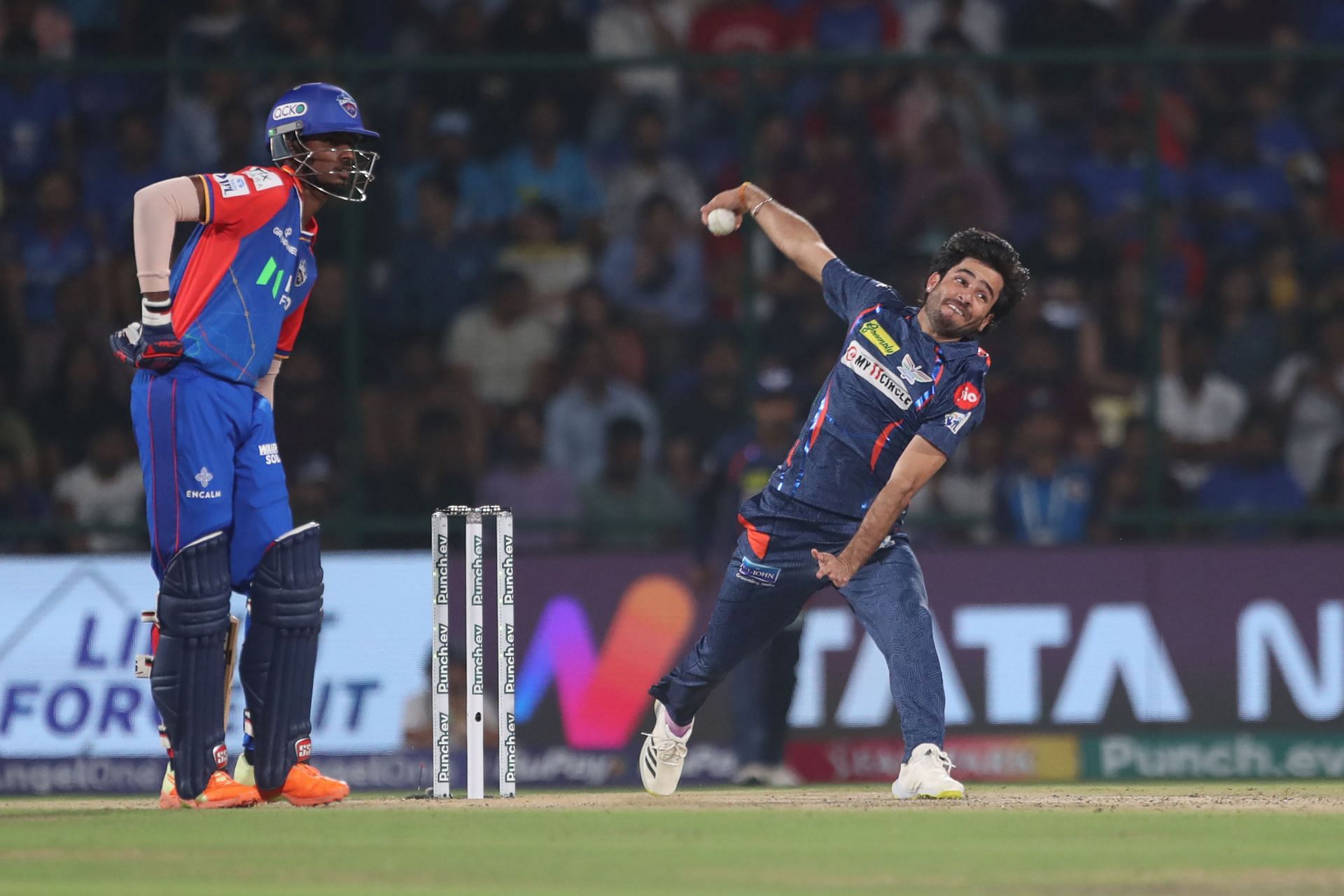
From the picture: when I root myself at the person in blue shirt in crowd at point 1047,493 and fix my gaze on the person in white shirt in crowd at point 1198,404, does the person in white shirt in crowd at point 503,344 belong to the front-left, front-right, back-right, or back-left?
back-left

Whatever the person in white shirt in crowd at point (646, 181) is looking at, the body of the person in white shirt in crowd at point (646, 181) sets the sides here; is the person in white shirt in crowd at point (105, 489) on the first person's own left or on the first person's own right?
on the first person's own right

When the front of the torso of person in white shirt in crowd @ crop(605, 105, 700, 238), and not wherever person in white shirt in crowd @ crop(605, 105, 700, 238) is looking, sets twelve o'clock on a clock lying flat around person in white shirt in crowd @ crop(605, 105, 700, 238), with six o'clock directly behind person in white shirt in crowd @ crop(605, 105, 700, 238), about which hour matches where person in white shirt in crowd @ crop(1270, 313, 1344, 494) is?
person in white shirt in crowd @ crop(1270, 313, 1344, 494) is roughly at 9 o'clock from person in white shirt in crowd @ crop(605, 105, 700, 238).

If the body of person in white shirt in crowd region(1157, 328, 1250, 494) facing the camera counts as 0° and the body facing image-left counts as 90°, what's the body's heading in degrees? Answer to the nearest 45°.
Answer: approximately 0°

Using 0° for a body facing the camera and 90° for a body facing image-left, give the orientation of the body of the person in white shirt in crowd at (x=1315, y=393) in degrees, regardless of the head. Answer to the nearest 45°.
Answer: approximately 0°
